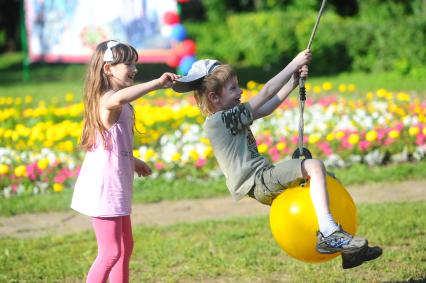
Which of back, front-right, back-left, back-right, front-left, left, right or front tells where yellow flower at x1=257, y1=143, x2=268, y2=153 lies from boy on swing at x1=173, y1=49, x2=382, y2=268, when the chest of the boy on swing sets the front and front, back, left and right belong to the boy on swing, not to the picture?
left

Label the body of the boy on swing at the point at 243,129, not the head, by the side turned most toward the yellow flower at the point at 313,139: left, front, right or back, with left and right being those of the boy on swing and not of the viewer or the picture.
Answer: left

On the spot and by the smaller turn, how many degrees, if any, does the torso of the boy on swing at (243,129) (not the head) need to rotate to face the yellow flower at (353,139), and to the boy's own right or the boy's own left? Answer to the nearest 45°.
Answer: approximately 90° to the boy's own left

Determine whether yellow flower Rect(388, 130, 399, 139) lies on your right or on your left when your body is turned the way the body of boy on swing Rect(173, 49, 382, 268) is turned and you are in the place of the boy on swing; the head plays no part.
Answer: on your left

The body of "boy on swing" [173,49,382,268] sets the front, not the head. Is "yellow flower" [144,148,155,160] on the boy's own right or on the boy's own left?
on the boy's own left

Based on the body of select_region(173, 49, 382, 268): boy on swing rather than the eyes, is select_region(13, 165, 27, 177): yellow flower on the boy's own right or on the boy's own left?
on the boy's own left

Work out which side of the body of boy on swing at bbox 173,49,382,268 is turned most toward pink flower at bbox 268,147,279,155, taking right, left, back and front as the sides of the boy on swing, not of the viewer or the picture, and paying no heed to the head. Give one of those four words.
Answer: left

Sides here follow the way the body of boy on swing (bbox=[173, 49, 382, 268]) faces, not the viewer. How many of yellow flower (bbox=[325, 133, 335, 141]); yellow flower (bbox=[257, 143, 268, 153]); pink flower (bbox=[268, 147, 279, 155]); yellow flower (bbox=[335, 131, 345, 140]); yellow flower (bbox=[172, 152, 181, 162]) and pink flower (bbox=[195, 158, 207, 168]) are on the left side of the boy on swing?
6

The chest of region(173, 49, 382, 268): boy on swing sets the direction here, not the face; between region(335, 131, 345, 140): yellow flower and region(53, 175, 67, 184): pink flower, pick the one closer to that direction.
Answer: the yellow flower

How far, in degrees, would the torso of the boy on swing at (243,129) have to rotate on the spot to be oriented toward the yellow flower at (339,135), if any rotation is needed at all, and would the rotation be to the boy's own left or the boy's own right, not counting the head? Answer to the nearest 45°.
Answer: approximately 90° to the boy's own left

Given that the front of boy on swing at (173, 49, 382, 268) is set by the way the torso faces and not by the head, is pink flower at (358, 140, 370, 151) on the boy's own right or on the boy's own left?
on the boy's own left

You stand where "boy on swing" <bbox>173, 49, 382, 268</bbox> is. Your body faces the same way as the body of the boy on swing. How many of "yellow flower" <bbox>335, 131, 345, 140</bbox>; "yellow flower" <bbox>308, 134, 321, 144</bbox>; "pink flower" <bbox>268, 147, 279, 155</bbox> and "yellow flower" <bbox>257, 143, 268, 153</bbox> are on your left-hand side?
4

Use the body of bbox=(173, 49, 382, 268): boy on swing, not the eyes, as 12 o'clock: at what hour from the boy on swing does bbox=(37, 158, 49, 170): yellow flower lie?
The yellow flower is roughly at 8 o'clock from the boy on swing.

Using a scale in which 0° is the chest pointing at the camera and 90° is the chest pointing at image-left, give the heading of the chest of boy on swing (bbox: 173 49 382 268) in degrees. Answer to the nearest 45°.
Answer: approximately 270°
